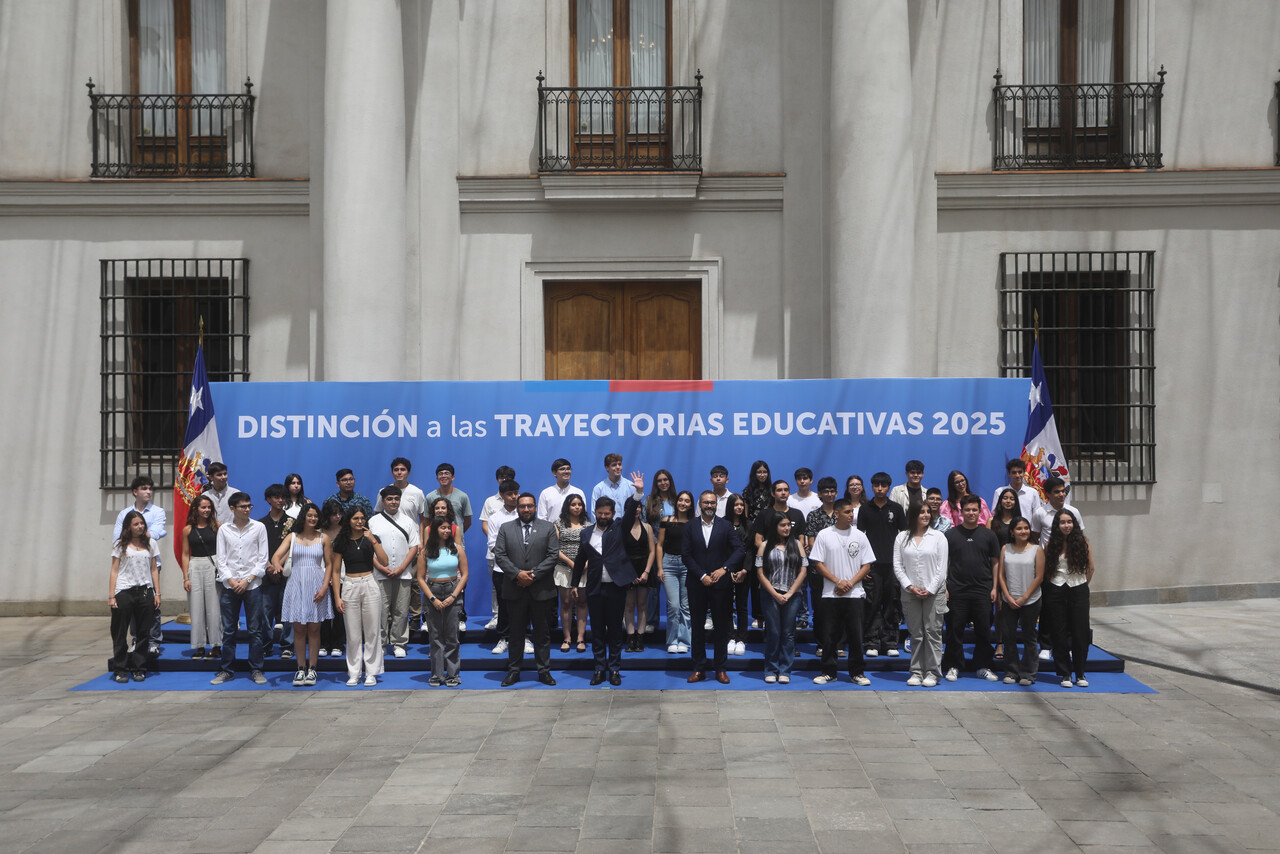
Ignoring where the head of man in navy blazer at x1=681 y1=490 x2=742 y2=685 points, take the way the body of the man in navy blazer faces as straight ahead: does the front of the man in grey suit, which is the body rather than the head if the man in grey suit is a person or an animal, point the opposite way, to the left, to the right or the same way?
the same way

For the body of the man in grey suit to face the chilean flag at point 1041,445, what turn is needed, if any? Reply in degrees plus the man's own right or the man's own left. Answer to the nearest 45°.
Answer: approximately 90° to the man's own left

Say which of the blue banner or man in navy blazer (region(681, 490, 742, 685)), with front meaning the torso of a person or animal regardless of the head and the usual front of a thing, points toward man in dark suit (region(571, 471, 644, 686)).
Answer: the blue banner

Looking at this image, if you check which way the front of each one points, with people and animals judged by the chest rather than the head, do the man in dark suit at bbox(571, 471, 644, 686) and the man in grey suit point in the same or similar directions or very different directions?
same or similar directions

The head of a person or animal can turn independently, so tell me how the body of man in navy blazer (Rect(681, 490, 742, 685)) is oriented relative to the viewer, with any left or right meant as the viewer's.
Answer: facing the viewer

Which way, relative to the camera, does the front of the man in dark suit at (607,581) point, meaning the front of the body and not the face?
toward the camera

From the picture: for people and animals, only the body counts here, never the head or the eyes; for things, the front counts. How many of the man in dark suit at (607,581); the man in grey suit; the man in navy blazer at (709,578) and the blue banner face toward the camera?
4

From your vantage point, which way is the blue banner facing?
toward the camera

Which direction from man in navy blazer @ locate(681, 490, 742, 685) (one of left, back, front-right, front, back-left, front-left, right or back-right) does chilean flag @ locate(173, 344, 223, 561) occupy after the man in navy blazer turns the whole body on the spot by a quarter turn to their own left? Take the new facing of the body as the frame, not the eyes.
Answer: back

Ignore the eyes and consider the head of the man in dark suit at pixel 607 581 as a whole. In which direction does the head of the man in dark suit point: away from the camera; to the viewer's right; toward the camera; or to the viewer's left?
toward the camera

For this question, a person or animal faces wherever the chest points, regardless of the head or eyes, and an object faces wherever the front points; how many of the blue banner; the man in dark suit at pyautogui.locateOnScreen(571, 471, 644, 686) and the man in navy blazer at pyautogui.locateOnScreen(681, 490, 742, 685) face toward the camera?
3

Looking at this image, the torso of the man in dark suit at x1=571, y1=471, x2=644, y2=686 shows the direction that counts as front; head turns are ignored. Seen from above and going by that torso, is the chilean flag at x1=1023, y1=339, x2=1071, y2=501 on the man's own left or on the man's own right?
on the man's own left

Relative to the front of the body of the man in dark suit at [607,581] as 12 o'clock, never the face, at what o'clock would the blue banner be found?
The blue banner is roughly at 6 o'clock from the man in dark suit.

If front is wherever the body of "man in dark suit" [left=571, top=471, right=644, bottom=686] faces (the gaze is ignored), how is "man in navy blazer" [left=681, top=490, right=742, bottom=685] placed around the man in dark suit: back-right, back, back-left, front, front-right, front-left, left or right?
left

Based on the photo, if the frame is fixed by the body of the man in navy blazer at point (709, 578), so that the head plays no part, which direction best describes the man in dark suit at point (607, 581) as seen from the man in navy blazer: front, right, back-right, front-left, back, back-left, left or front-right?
right

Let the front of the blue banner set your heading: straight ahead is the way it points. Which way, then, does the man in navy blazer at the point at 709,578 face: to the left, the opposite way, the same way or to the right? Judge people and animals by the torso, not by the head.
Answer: the same way
